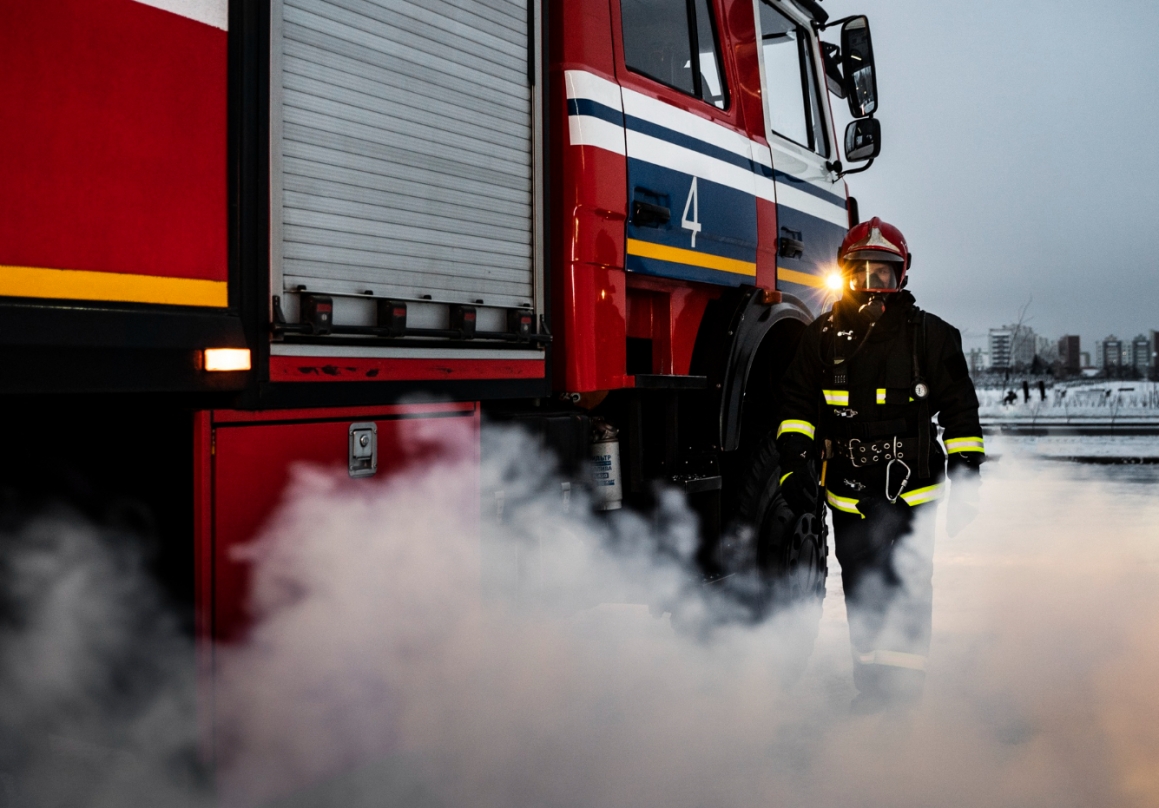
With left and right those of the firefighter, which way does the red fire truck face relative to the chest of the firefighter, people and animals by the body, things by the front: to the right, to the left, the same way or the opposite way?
the opposite way

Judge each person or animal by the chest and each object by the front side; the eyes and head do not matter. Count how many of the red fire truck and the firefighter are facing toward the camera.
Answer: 1

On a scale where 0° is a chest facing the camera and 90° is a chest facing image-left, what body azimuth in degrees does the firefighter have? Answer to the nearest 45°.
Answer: approximately 0°

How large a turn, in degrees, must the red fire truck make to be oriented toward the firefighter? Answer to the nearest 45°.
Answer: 0° — it already faces them

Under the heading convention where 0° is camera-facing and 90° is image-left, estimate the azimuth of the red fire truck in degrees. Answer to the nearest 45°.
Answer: approximately 225°
